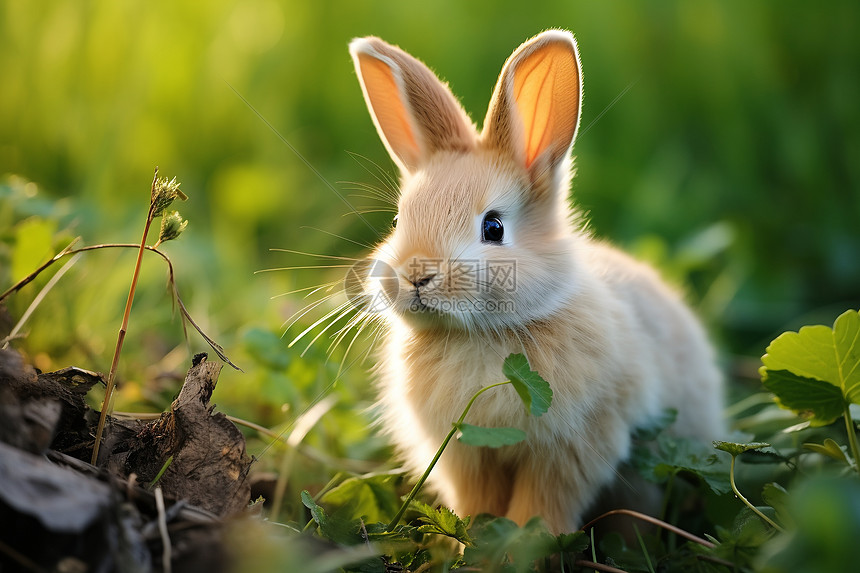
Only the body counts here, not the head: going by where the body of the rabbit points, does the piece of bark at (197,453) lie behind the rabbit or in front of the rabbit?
in front

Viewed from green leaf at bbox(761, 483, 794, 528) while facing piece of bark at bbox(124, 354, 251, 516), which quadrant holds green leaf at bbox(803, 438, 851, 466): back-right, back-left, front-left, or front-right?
back-right

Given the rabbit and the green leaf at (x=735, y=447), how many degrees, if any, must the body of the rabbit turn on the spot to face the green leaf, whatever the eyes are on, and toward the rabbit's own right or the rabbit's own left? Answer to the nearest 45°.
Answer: approximately 90° to the rabbit's own left

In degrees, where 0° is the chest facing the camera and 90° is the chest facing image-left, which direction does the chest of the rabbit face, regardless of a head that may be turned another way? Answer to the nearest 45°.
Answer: approximately 45°

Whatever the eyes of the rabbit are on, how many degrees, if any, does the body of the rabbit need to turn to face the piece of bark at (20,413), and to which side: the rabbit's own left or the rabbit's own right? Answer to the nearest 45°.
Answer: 0° — it already faces it
